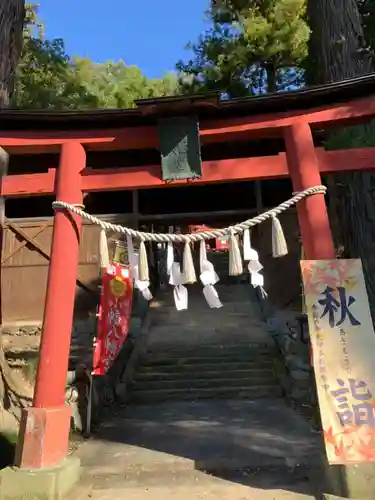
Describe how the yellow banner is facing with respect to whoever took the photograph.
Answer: facing the viewer

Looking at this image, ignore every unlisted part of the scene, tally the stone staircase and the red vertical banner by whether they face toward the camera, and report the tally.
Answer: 2

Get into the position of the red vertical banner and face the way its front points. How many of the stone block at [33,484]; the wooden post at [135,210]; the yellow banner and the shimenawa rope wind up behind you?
1

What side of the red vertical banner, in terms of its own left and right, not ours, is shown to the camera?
front

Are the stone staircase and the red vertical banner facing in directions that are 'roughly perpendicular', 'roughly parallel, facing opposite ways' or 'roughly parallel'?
roughly parallel

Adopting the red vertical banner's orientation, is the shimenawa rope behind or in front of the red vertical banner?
in front

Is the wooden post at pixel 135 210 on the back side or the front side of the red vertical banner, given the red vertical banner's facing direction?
on the back side

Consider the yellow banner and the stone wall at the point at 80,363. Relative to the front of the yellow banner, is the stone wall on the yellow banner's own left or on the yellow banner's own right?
on the yellow banner's own right

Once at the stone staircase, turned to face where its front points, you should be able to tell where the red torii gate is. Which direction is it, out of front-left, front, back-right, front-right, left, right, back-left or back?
front

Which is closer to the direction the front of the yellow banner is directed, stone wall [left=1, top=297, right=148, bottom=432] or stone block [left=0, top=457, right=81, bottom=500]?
the stone block

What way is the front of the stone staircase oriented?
toward the camera

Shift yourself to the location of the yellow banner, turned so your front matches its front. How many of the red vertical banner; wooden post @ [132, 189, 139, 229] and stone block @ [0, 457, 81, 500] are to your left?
0

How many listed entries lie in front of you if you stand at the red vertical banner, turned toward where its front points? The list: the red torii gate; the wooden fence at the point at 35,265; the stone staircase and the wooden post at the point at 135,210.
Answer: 1

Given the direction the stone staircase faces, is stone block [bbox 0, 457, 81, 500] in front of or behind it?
in front

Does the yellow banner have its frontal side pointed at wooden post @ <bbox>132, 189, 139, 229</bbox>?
no

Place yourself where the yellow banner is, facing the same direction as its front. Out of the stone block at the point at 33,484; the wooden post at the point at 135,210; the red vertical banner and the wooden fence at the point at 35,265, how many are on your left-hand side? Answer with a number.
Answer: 0

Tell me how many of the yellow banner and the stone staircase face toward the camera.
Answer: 2
